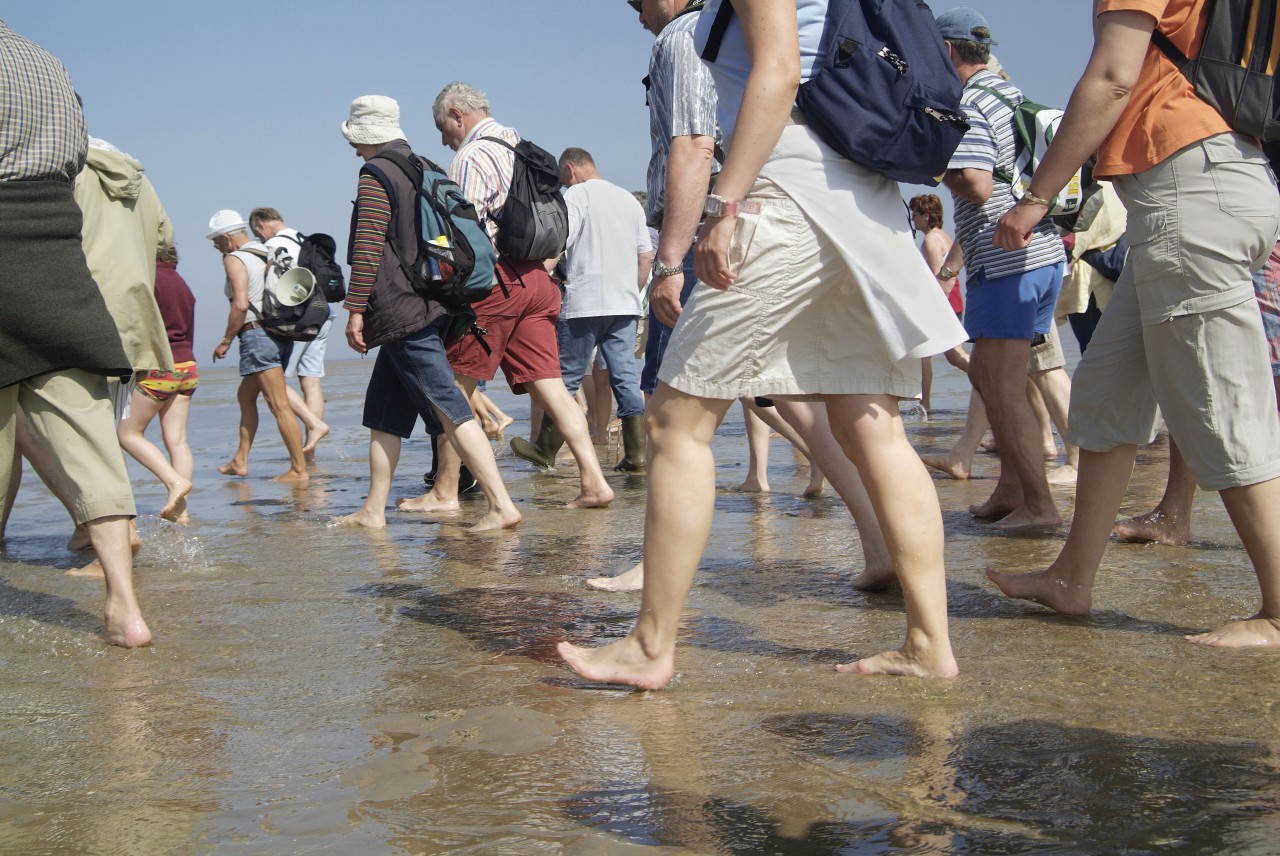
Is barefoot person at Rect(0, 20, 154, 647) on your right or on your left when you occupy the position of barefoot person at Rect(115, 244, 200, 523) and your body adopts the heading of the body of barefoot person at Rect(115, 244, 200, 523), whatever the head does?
on your left

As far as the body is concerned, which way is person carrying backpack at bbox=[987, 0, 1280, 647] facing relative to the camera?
to the viewer's left

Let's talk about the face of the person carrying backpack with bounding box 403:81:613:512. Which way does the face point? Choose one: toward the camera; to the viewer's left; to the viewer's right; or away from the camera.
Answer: to the viewer's left

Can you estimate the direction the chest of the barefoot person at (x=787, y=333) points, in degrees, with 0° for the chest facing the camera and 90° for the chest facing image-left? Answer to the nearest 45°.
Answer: approximately 90°

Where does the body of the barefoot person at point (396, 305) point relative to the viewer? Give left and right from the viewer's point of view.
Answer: facing to the left of the viewer

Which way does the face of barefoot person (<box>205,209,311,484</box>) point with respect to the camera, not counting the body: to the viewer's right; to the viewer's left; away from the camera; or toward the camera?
to the viewer's left
